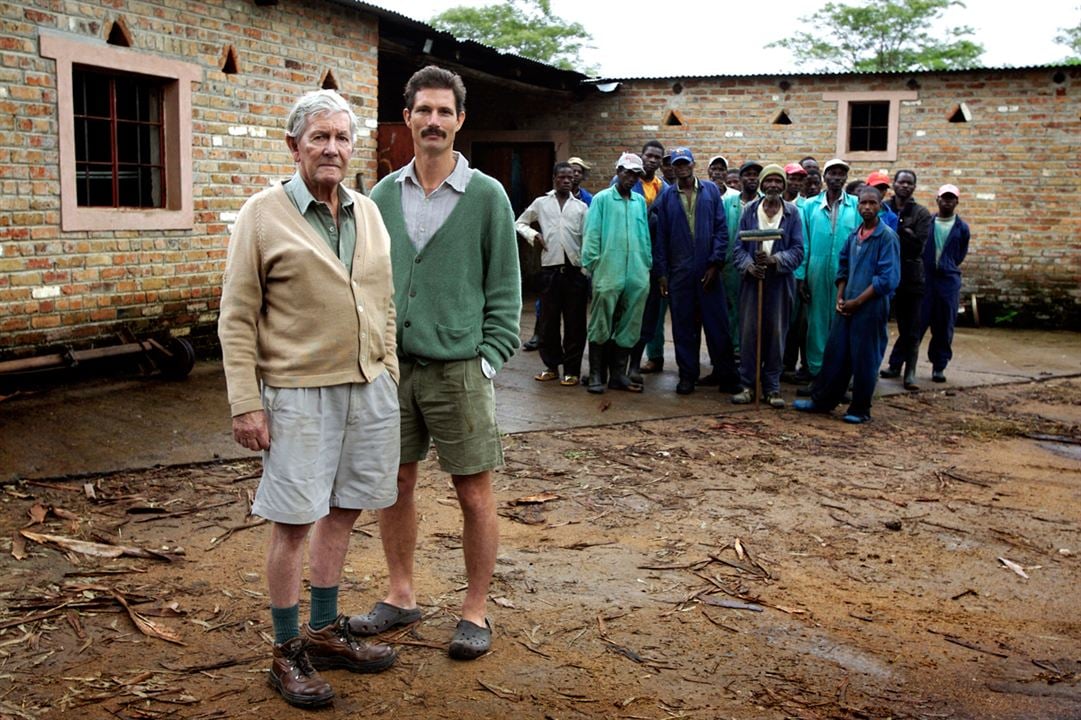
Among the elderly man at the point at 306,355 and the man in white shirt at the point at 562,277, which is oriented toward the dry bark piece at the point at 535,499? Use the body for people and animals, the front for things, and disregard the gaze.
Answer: the man in white shirt

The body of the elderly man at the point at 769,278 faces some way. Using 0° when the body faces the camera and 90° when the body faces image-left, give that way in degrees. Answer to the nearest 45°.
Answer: approximately 0°

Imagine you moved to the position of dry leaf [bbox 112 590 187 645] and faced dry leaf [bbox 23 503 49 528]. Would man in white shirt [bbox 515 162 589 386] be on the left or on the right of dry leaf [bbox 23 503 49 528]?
right

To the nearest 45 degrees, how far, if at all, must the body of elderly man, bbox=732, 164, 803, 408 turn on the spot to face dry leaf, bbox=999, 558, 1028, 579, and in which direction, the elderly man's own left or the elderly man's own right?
0° — they already face it

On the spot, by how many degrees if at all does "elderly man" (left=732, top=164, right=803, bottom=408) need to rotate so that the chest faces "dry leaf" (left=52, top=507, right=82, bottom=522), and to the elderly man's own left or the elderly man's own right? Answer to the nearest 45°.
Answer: approximately 45° to the elderly man's own right

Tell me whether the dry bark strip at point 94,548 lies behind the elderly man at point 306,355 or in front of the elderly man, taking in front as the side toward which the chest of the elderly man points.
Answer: behind

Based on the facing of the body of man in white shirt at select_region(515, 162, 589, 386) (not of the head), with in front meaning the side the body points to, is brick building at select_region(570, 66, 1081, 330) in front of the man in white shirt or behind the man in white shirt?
behind

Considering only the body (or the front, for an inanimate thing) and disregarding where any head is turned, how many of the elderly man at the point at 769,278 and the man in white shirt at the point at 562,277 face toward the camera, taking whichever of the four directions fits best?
2

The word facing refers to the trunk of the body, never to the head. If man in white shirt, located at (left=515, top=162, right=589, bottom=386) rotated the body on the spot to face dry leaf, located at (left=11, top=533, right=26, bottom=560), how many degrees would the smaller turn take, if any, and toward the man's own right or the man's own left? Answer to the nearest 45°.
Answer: approximately 45° to the man's own right

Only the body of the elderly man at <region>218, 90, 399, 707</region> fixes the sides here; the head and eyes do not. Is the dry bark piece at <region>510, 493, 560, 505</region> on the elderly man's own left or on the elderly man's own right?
on the elderly man's own left

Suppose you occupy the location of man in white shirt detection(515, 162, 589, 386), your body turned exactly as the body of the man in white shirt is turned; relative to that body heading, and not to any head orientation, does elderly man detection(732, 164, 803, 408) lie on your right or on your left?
on your left

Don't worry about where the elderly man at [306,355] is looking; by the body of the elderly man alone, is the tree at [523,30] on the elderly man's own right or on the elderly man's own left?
on the elderly man's own left
